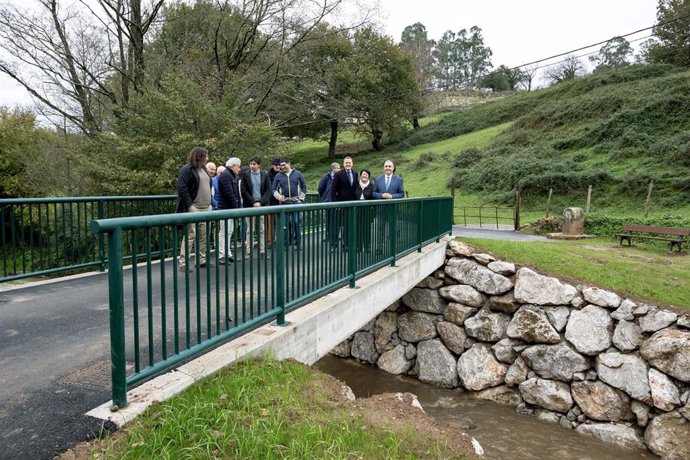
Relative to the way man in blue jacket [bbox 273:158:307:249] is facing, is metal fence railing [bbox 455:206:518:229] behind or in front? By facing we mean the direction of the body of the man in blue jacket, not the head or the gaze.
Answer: behind

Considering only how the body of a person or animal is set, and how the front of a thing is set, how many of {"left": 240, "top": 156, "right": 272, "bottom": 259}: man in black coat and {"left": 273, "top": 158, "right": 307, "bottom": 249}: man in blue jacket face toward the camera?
2

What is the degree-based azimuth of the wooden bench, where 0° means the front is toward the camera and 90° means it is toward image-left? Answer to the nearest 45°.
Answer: approximately 45°

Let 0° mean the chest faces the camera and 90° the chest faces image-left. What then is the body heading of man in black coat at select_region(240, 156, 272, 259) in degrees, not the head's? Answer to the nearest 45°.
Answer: approximately 0°

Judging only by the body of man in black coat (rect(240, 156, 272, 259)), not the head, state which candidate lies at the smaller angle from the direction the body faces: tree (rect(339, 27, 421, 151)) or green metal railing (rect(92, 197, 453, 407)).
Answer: the green metal railing

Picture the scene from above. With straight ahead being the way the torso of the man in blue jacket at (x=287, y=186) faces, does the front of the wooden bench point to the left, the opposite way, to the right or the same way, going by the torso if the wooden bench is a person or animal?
to the right

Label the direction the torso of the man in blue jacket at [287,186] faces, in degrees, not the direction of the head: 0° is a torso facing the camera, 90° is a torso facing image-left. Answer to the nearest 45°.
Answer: approximately 0°

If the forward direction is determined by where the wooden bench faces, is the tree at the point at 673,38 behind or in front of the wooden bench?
behind

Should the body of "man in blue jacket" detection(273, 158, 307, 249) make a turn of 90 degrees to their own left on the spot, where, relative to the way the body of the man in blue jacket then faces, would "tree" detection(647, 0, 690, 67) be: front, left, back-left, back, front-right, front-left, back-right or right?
front-left

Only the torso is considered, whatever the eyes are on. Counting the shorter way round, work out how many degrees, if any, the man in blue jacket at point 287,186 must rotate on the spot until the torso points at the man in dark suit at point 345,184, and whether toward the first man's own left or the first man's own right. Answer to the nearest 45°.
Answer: approximately 90° to the first man's own left
